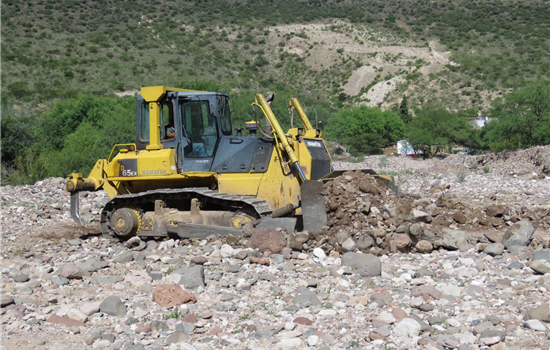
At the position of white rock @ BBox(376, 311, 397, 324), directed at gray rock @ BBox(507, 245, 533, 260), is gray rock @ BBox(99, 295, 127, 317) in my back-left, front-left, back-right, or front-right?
back-left
